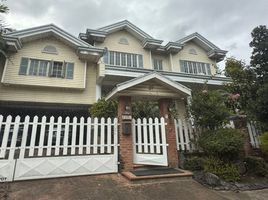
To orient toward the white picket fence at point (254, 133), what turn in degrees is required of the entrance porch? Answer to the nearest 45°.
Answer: approximately 135° to its left

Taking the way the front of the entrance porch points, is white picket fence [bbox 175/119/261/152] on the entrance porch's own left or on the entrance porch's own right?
on the entrance porch's own left

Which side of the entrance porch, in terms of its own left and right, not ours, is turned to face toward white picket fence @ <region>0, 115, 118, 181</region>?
right

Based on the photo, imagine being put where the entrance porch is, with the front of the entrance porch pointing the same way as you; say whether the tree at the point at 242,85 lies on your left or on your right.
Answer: on your left

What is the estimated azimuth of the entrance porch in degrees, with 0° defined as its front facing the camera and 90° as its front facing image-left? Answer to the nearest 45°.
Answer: approximately 0°

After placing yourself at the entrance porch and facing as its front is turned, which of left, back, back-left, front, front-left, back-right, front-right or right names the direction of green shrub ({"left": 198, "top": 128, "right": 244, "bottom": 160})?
left

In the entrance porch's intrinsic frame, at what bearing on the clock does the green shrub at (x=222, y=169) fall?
The green shrub is roughly at 9 o'clock from the entrance porch.

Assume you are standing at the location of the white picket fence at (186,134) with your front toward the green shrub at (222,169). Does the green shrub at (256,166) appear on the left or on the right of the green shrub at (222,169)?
left

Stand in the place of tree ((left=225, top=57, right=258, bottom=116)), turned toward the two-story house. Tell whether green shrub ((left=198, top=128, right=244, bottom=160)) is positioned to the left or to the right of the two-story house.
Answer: left

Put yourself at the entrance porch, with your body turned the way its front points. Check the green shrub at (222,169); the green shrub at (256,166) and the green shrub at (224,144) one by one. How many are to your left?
3

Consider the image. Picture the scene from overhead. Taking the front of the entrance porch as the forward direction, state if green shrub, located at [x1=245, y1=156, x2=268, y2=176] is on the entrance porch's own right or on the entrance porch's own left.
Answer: on the entrance porch's own left

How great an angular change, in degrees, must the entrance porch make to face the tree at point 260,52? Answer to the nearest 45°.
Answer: approximately 135° to its left
